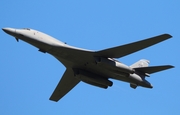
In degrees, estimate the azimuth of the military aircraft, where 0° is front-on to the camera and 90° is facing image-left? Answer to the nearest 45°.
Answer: approximately 45°
